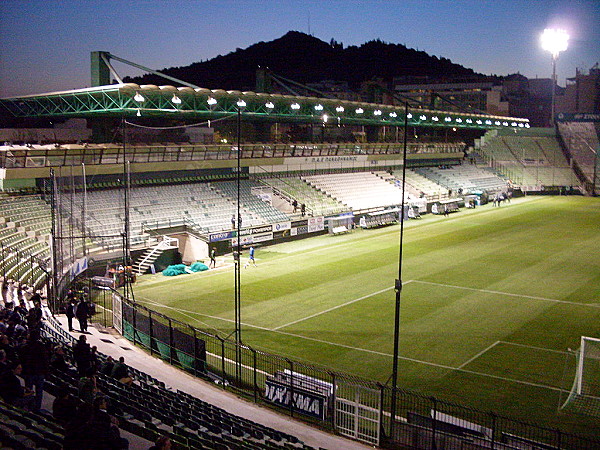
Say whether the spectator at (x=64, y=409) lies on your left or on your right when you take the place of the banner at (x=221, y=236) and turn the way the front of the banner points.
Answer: on your right

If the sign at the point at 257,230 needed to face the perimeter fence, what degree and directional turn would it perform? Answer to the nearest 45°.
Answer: approximately 45° to its right

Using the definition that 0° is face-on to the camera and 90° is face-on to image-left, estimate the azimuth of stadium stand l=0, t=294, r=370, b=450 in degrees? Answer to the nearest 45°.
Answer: approximately 225°

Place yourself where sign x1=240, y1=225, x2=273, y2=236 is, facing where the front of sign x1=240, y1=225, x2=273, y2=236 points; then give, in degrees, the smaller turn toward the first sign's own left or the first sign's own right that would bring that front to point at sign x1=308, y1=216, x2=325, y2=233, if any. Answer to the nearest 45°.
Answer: approximately 90° to the first sign's own left

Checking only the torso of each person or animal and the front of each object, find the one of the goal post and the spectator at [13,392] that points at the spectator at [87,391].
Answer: the spectator at [13,392]

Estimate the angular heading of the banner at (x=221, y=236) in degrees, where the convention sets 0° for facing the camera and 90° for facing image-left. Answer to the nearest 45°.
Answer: approximately 315°

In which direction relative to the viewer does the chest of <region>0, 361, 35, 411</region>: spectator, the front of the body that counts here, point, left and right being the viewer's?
facing to the right of the viewer

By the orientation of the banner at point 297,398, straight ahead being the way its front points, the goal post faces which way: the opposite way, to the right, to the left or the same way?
the opposite way

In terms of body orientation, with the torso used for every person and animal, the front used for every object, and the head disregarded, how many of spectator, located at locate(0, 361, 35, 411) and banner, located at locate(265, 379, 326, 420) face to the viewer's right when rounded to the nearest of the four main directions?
1

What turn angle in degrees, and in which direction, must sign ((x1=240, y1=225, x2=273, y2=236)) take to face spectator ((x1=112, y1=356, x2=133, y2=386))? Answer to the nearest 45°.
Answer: approximately 45° to its right

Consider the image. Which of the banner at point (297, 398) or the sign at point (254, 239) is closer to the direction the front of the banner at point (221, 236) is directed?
the banner
